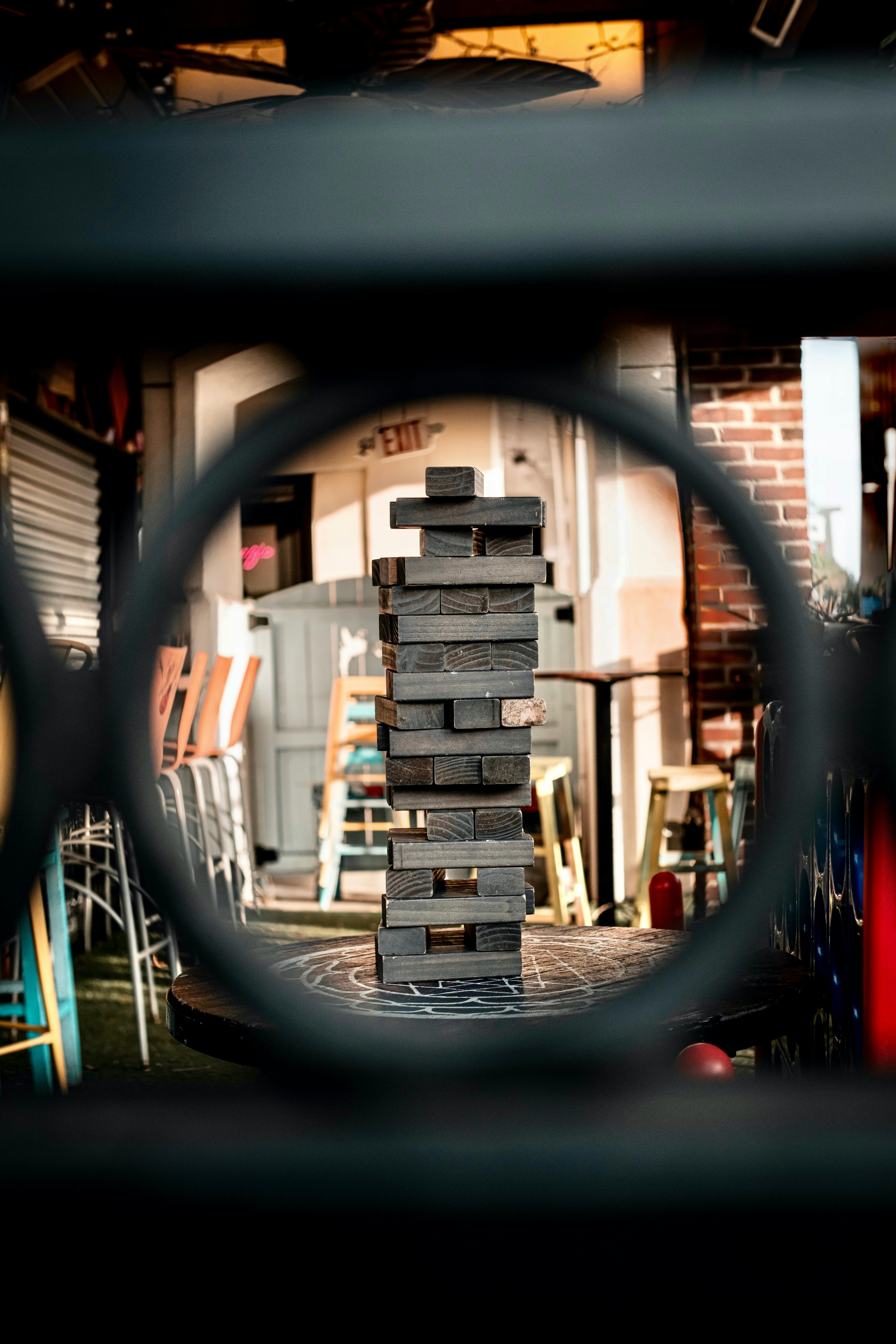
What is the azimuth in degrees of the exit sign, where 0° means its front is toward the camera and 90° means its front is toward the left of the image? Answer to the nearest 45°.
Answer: approximately 0°

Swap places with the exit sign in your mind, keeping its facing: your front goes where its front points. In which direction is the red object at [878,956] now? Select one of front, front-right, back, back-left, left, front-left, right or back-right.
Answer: front

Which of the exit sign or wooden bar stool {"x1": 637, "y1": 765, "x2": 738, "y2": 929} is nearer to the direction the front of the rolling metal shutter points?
the wooden bar stool

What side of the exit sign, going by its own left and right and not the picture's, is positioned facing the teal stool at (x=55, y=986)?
front

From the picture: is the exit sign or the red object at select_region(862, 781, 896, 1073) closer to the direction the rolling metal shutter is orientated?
the red object

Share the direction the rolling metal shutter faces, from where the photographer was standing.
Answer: facing the viewer and to the right of the viewer

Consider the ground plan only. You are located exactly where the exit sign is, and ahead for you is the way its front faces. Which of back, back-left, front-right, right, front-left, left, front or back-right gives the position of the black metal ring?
front

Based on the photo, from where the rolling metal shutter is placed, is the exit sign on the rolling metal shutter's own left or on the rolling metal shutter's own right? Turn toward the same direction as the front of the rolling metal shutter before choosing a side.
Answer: on the rolling metal shutter's own left

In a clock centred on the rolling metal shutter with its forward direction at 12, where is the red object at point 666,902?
The red object is roughly at 1 o'clock from the rolling metal shutter.

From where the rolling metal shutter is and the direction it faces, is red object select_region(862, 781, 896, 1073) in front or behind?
in front

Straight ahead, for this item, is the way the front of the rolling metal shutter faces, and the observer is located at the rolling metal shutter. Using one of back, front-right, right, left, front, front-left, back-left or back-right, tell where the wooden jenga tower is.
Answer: front-right

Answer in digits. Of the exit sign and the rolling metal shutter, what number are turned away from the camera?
0

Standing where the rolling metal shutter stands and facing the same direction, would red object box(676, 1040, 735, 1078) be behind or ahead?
ahead
